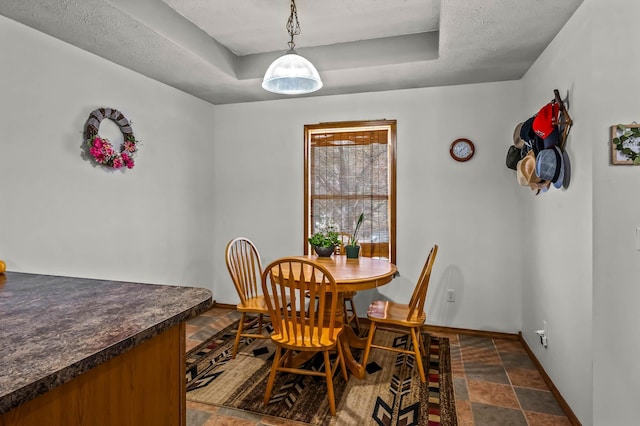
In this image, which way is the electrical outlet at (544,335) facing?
to the viewer's left

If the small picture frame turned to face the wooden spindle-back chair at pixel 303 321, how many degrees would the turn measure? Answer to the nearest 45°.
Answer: approximately 45° to its right

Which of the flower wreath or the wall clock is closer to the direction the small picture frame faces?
the flower wreath

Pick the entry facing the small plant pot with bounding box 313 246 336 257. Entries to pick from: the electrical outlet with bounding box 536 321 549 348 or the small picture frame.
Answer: the electrical outlet

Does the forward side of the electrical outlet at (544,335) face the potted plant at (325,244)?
yes

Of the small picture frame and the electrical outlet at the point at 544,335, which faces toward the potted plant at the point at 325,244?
the electrical outlet

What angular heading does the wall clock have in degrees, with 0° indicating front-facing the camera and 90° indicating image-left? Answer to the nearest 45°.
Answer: approximately 0°

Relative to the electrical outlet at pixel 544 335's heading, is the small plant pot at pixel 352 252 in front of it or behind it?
in front
